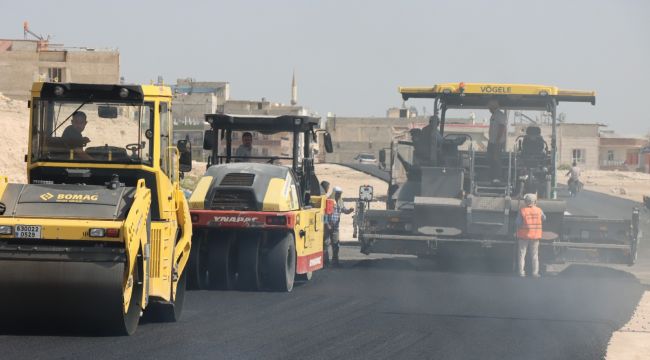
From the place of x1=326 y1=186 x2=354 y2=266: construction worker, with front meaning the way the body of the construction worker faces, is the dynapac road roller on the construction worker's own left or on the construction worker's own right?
on the construction worker's own right

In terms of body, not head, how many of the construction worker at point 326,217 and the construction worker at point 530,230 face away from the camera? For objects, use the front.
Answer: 1

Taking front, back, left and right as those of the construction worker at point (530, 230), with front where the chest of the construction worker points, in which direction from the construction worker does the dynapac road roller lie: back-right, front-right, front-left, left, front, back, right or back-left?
back-left

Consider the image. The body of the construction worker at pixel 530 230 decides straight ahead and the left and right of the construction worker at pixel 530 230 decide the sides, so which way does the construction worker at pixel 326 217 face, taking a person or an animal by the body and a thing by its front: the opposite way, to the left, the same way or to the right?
to the right

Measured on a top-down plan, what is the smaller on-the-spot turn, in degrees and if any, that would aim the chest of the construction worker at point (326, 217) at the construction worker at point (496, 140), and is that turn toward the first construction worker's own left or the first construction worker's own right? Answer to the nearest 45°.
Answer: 0° — they already face them

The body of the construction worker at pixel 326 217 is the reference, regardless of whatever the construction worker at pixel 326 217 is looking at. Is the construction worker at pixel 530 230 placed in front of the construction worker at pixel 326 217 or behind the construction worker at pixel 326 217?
in front

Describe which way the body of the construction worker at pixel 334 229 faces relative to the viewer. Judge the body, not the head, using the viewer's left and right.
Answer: facing to the right of the viewer

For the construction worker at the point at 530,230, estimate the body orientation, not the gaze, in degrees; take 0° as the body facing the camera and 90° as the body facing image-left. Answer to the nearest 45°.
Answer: approximately 180°
